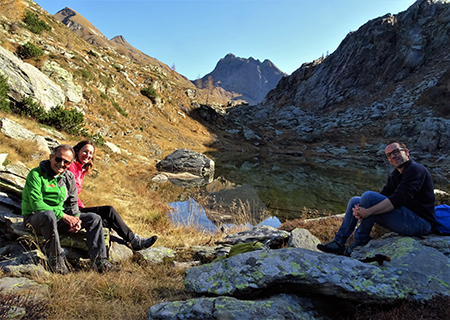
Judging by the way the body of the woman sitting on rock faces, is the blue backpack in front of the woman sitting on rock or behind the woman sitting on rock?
in front

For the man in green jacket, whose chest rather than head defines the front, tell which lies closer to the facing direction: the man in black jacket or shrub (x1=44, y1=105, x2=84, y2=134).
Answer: the man in black jacket

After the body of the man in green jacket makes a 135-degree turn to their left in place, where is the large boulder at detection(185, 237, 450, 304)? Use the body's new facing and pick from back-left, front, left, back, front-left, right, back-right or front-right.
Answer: back-right

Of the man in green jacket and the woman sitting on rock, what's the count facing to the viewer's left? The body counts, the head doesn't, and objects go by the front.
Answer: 0

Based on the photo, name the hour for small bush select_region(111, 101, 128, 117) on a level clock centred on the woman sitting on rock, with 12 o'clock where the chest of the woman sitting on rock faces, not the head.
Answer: The small bush is roughly at 9 o'clock from the woman sitting on rock.

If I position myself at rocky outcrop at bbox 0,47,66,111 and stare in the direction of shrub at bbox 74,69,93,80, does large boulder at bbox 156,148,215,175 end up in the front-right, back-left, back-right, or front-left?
front-right

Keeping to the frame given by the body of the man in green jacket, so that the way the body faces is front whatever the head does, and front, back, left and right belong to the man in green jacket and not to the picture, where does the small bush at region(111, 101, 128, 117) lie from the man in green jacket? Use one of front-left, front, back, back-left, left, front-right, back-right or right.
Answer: back-left

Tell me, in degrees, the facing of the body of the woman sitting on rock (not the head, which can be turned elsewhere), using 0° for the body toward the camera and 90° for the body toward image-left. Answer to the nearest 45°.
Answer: approximately 270°

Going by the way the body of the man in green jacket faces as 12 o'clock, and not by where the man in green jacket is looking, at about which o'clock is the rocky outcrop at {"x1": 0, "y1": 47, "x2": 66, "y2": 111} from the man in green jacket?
The rocky outcrop is roughly at 7 o'clock from the man in green jacket.

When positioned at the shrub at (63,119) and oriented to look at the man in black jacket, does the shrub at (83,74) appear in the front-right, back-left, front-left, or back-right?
back-left
